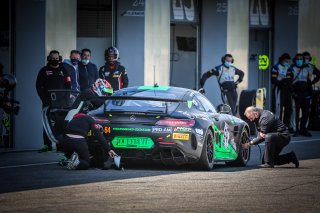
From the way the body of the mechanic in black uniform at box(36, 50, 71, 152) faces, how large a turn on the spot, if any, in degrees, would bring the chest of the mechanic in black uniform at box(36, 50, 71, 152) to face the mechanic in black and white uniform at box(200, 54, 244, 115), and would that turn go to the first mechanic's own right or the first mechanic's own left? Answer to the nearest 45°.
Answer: approximately 135° to the first mechanic's own left

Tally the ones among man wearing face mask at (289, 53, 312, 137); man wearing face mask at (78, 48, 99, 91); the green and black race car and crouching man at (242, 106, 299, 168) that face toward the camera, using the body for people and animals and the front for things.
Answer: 2

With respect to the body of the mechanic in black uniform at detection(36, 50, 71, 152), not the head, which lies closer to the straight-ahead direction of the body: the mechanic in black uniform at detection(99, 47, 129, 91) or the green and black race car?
the green and black race car

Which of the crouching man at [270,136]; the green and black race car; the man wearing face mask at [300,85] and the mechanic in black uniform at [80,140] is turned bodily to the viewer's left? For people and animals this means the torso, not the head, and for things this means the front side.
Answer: the crouching man

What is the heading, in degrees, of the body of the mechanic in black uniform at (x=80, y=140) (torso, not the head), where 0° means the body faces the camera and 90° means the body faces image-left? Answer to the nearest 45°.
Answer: approximately 225°

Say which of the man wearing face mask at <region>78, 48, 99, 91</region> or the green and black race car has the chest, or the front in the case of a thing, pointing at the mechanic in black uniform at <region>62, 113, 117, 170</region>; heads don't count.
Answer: the man wearing face mask

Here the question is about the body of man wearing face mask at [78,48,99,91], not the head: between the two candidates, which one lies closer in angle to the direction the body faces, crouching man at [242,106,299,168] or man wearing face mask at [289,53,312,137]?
the crouching man

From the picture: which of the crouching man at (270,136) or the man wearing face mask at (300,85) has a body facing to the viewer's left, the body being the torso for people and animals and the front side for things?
the crouching man

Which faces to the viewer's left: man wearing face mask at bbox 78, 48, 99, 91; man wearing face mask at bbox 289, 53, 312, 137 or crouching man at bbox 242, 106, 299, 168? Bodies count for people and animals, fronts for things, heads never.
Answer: the crouching man

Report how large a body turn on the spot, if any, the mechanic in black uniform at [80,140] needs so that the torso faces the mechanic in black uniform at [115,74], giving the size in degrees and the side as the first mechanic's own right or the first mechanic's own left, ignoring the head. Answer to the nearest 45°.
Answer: approximately 45° to the first mechanic's own left
